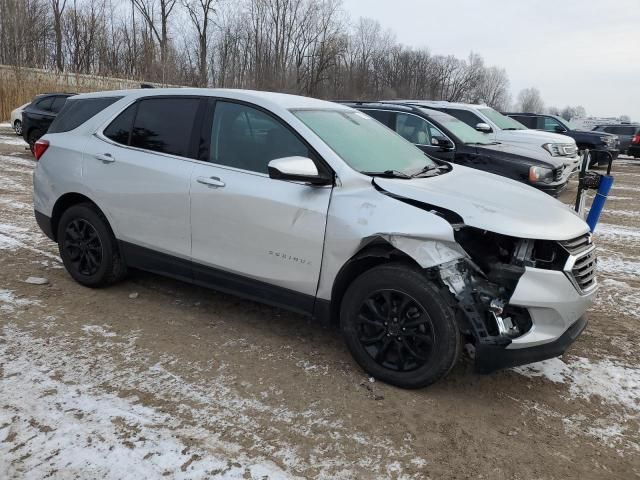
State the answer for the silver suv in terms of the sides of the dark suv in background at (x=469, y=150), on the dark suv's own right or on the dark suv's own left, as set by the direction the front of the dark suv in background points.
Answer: on the dark suv's own right

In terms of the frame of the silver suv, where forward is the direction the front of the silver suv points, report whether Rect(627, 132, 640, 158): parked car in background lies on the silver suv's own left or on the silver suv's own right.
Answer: on the silver suv's own left

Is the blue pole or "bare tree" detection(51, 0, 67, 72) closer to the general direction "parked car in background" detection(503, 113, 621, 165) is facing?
the blue pole

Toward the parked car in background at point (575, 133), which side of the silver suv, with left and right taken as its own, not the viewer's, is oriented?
left

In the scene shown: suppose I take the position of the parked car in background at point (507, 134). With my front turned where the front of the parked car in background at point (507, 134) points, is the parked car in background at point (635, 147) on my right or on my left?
on my left

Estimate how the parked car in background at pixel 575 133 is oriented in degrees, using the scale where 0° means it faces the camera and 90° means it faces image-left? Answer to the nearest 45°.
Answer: approximately 315°

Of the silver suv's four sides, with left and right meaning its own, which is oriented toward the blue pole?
left

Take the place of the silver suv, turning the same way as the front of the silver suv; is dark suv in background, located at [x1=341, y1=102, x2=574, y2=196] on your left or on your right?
on your left

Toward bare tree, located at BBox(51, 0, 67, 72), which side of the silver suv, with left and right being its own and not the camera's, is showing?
back
